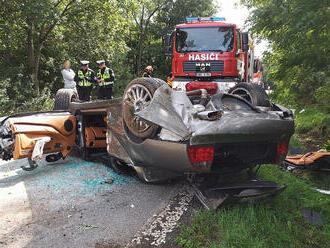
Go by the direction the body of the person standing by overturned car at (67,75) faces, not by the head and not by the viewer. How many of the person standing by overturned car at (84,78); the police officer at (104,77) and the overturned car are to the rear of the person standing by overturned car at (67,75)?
0

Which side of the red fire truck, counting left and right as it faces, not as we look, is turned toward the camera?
front

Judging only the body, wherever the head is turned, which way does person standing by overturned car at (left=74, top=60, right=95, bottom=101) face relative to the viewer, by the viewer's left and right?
facing the viewer

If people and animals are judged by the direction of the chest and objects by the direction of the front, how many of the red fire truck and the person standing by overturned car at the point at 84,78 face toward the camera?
2

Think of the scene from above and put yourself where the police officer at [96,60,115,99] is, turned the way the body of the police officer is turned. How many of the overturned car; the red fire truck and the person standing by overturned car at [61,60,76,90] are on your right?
1

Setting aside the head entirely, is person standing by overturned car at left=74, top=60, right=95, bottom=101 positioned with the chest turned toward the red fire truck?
no

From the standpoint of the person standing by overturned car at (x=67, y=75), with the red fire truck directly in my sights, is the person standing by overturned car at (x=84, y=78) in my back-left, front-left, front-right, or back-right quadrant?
front-right

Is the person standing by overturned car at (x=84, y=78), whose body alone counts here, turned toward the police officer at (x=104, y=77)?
no

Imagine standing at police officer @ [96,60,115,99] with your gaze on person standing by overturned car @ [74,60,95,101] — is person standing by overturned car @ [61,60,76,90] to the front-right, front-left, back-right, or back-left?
front-right

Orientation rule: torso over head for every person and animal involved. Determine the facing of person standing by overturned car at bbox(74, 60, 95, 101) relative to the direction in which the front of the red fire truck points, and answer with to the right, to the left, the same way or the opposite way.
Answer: the same way

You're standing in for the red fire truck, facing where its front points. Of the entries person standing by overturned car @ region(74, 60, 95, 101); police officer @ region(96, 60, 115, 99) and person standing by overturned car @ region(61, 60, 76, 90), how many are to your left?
0

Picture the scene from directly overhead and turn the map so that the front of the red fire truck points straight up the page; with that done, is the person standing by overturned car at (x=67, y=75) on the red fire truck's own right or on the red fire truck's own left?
on the red fire truck's own right

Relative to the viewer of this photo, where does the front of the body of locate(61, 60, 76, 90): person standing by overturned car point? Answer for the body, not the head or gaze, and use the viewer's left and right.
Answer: facing the viewer and to the right of the viewer

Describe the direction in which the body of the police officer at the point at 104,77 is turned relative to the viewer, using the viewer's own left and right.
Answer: facing the viewer and to the left of the viewer

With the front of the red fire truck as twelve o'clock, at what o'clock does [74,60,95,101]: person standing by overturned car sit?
The person standing by overturned car is roughly at 2 o'clock from the red fire truck.

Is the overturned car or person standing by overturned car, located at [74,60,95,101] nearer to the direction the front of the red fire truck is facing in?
the overturned car
